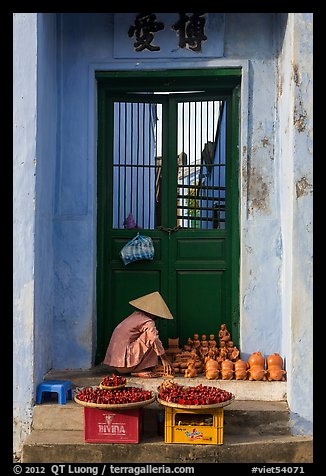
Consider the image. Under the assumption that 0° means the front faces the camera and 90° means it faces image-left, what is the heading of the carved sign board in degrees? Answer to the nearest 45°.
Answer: approximately 0°

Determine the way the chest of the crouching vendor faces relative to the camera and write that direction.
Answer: to the viewer's right

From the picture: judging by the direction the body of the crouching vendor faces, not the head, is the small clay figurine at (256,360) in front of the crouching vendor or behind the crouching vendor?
in front

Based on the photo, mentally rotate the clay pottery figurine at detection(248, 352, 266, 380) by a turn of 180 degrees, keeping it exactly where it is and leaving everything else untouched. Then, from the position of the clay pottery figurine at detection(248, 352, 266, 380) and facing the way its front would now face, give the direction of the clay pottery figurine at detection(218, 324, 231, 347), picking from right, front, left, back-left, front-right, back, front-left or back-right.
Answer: front-left

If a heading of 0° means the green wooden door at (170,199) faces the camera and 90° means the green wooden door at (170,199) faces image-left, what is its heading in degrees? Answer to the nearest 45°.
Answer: approximately 0°

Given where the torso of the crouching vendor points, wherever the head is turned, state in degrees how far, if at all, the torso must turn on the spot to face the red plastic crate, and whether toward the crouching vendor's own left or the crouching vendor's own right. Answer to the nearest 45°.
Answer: approximately 90° to the crouching vendor's own right

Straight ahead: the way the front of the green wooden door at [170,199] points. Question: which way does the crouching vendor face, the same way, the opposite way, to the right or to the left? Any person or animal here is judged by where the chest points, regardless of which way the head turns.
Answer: to the left

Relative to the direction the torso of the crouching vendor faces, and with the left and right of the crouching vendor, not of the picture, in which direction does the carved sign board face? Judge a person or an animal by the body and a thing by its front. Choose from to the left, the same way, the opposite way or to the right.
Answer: to the right

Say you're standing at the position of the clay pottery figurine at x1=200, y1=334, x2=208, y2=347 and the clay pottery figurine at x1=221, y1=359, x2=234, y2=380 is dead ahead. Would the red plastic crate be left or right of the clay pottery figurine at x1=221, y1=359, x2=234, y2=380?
right

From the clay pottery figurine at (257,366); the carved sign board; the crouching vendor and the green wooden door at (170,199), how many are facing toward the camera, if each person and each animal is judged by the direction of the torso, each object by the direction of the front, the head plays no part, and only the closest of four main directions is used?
3
